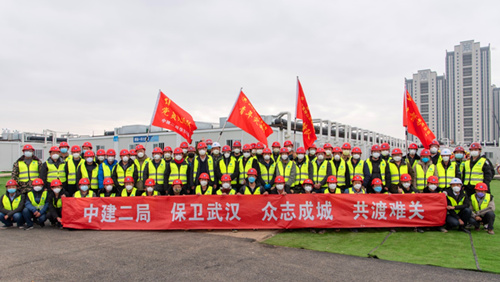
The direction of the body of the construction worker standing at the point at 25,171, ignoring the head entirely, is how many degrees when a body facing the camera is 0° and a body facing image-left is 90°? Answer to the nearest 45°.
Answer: approximately 0°

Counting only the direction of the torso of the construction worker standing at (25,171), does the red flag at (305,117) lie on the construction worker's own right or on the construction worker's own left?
on the construction worker's own left

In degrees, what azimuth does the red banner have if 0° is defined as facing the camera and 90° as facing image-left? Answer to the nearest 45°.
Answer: approximately 0°

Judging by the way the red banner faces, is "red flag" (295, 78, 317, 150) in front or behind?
behind

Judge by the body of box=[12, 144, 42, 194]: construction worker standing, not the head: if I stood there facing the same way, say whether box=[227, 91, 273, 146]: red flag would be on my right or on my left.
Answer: on my left

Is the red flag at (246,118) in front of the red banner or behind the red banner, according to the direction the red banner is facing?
behind

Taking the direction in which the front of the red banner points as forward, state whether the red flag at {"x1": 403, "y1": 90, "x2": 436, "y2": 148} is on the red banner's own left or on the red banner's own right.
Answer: on the red banner's own left
